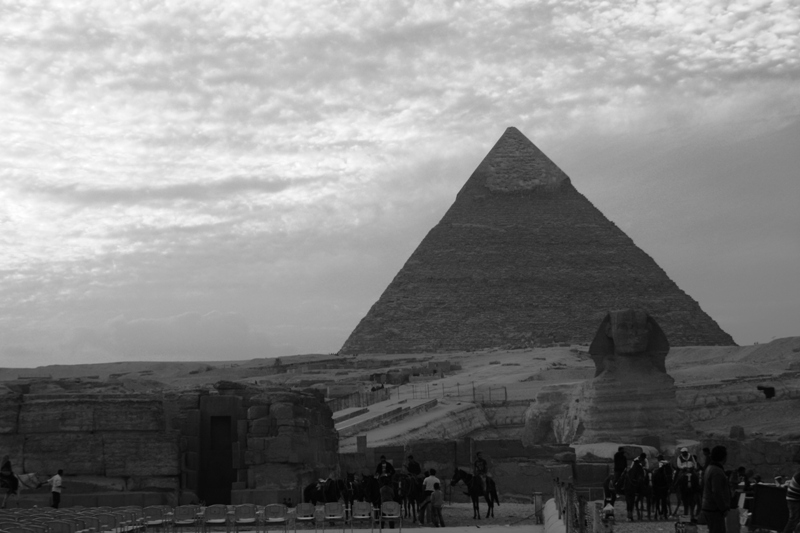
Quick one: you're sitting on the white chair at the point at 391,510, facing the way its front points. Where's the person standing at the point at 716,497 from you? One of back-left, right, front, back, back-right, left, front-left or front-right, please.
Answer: back-right

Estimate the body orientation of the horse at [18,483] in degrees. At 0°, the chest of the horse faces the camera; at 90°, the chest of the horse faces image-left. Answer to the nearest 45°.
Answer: approximately 270°

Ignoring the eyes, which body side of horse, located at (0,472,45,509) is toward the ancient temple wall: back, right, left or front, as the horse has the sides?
front

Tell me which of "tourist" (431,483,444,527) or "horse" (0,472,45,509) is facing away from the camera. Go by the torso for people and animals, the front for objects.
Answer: the tourist

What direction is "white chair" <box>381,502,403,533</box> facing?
away from the camera

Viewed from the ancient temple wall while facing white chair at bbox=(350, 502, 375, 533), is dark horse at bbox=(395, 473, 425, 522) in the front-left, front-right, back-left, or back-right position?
front-left

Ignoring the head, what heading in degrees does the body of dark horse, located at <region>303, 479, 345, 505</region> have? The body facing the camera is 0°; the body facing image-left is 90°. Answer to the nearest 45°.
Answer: approximately 90°

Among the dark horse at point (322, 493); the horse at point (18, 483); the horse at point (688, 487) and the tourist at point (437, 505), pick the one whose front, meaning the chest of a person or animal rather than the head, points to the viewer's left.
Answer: the dark horse

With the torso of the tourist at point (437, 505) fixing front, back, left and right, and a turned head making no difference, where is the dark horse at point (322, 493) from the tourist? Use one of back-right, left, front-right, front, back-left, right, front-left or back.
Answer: left

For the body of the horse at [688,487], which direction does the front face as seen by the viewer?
toward the camera

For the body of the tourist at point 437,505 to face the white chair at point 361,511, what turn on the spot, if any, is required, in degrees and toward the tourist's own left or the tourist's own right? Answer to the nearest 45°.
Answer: approximately 135° to the tourist's own left

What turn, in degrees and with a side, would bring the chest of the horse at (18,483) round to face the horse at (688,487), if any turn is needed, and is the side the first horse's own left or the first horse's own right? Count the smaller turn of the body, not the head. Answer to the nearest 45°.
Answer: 0° — it already faces it
